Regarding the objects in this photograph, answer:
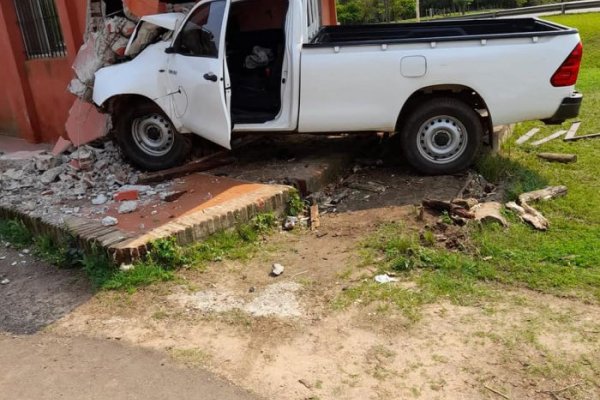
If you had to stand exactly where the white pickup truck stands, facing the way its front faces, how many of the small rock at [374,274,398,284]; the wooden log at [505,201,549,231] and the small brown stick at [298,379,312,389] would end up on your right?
0

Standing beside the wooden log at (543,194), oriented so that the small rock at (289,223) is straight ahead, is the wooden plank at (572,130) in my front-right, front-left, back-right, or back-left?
back-right

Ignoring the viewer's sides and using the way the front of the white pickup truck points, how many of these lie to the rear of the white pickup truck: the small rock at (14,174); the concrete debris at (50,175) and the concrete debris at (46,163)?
0

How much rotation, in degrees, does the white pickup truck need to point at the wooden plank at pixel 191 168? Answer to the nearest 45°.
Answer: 0° — it already faces it

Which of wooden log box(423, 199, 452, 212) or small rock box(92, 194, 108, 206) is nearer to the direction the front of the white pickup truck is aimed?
the small rock

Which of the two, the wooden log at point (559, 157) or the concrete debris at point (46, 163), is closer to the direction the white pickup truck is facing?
the concrete debris

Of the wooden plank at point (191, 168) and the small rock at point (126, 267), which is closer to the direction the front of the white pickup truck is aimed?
the wooden plank

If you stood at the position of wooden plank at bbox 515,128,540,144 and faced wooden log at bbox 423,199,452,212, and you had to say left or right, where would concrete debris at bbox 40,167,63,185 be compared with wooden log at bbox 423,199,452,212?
right

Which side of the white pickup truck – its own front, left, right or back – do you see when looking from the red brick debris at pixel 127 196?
front

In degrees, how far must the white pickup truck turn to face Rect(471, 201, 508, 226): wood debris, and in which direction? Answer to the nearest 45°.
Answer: approximately 135° to its left

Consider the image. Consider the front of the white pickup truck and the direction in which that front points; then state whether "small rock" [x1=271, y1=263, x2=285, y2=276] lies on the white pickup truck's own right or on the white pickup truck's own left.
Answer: on the white pickup truck's own left

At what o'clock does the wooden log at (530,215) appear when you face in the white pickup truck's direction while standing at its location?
The wooden log is roughly at 7 o'clock from the white pickup truck.

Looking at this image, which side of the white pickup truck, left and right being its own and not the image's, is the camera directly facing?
left

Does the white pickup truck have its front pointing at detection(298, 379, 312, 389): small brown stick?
no

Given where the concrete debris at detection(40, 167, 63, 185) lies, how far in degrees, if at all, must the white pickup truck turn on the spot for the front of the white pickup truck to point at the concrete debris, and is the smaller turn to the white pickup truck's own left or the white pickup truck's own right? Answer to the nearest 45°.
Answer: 0° — it already faces it

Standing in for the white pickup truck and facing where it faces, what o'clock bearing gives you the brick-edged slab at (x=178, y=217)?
The brick-edged slab is roughly at 11 o'clock from the white pickup truck.

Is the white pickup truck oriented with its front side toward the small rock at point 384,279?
no

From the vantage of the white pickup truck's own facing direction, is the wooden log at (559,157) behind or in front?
behind
